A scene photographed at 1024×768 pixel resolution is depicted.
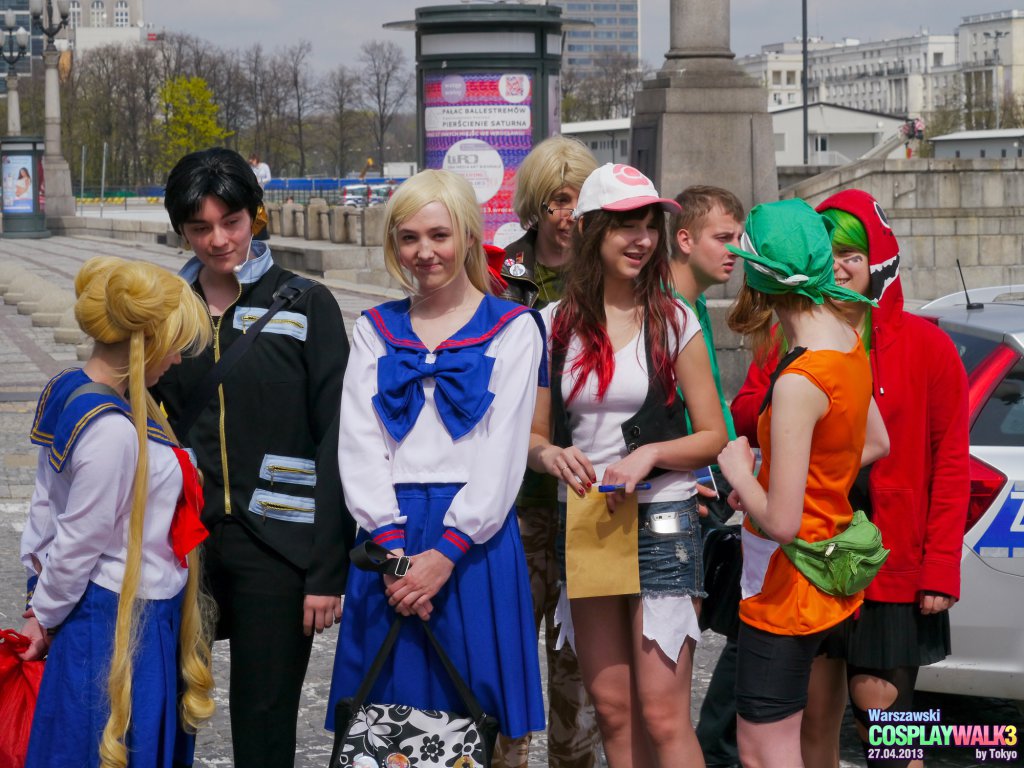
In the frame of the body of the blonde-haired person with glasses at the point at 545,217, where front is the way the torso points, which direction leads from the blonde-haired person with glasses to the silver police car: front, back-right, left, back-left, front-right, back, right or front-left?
front-left

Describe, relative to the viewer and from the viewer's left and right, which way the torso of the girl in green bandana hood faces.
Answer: facing away from the viewer and to the left of the viewer

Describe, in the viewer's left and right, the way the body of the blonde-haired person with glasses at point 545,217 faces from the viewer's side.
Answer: facing the viewer and to the right of the viewer

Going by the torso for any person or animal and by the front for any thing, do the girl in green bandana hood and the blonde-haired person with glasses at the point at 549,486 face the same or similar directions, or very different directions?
very different directions

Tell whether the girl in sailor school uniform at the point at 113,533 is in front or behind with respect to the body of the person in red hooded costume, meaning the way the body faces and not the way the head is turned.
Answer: in front

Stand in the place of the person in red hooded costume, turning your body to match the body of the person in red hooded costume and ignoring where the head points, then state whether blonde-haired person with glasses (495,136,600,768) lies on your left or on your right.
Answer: on your right

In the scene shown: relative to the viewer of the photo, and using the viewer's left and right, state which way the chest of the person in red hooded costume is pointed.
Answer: facing the viewer and to the left of the viewer

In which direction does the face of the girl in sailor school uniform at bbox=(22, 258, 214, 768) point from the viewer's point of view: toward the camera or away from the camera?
away from the camera

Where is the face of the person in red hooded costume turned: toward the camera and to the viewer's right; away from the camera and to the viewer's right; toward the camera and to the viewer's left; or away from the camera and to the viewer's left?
toward the camera and to the viewer's left

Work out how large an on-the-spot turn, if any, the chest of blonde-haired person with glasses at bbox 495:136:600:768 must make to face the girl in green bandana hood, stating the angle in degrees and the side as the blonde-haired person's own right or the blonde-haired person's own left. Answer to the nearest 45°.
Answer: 0° — they already face them

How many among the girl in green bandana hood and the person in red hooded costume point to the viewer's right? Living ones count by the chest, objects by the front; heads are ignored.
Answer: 0
